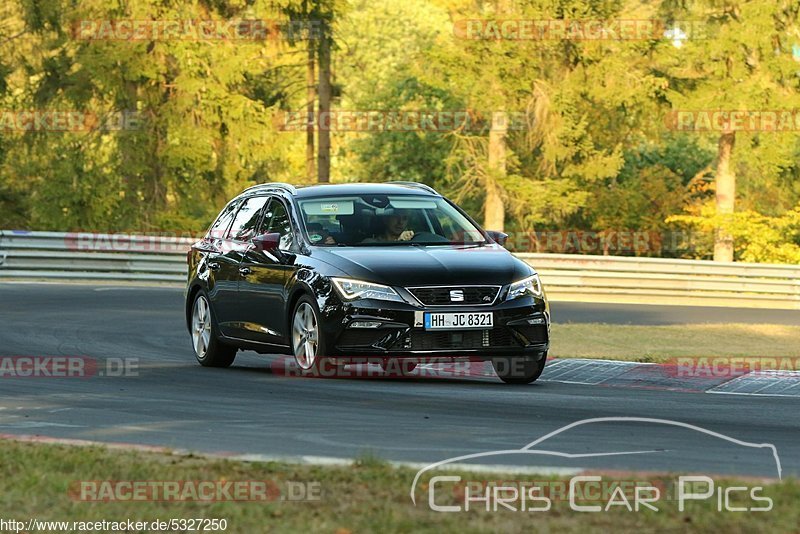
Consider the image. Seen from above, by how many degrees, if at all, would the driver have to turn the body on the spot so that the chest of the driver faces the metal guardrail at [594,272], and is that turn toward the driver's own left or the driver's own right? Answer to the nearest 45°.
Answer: approximately 135° to the driver's own left

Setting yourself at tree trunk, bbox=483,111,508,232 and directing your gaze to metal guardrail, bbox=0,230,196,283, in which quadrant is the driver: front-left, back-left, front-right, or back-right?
front-left

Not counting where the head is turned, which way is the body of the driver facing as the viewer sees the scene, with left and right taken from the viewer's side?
facing the viewer and to the right of the viewer

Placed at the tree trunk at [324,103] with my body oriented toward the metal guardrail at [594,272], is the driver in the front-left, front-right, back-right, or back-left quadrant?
front-right

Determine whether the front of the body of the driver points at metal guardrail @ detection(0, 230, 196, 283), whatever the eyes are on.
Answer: no

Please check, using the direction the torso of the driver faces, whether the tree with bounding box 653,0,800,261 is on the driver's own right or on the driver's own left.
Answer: on the driver's own left

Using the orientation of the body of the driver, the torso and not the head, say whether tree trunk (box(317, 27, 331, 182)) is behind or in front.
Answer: behind

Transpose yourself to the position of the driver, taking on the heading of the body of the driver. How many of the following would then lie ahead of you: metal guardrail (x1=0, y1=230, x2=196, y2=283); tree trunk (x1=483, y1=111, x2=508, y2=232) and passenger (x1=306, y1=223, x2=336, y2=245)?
0

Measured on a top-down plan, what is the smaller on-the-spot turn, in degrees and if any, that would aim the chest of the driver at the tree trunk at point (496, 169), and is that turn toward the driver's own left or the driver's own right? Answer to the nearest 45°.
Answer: approximately 135° to the driver's own left

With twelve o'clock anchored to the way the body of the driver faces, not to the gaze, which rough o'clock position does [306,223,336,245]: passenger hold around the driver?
The passenger is roughly at 4 o'clock from the driver.

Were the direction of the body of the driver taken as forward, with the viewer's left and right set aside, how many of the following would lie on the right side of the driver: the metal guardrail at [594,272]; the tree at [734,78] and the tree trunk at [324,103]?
0
